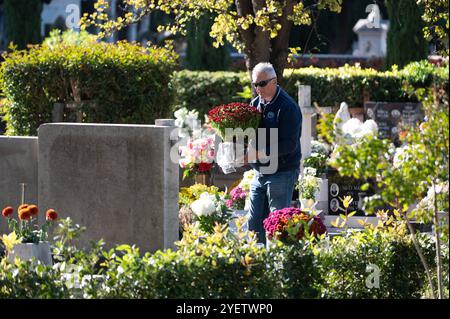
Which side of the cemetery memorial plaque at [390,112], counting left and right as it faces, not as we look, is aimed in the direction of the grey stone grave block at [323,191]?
front

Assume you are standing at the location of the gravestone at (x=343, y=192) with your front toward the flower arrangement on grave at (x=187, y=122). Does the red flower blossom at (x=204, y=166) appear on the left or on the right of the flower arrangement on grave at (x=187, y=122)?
left

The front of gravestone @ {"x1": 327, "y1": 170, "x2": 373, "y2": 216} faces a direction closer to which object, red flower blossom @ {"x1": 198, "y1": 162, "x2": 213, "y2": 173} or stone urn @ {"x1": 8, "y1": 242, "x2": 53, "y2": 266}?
the stone urn

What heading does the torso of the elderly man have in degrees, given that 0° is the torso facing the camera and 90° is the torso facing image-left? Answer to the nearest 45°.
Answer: approximately 45°

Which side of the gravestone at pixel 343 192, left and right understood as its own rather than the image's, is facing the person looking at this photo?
front

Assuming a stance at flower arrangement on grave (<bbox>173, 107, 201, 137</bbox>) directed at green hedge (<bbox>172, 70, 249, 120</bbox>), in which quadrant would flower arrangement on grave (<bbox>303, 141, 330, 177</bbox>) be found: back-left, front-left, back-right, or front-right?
back-right

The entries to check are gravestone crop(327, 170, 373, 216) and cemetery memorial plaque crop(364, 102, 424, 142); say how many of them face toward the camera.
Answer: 2

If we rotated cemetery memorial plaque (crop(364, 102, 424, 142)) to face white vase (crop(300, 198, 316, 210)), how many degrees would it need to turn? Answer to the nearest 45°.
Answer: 0° — it already faces it
